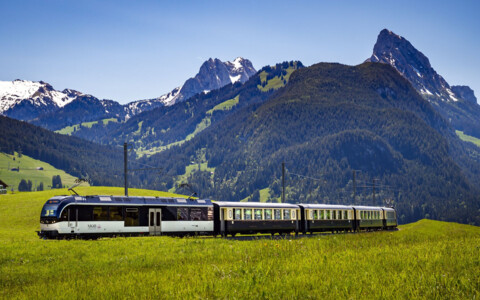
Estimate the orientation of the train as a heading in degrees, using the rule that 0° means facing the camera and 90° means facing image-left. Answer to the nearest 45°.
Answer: approximately 45°
